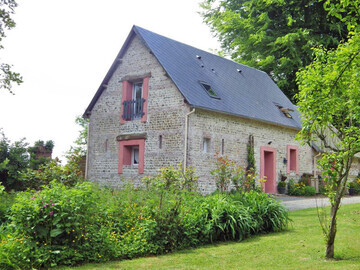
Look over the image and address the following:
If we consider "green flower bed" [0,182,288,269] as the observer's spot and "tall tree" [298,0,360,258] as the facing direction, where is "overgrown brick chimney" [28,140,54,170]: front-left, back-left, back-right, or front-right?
back-left

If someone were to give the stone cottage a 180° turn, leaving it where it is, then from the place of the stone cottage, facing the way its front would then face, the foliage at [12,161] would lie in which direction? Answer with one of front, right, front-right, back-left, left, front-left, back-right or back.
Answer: front-left

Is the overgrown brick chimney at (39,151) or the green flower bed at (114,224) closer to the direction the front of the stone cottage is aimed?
the green flower bed

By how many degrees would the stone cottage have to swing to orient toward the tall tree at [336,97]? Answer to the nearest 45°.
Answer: approximately 45° to its right

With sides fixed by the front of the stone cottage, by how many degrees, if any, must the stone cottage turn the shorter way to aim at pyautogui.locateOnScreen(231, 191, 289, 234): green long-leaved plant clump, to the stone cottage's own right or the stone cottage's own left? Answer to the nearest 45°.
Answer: approximately 45° to the stone cottage's own right

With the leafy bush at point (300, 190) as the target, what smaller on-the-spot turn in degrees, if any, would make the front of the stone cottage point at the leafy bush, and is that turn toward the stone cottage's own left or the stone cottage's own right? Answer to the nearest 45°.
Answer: approximately 90° to the stone cottage's own left

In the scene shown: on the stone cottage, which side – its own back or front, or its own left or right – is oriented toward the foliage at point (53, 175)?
right

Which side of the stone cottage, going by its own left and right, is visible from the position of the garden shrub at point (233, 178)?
front

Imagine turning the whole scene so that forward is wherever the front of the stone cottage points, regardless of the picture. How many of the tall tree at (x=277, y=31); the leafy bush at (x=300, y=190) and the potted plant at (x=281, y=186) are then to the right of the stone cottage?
0

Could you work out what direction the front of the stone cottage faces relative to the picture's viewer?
facing the viewer and to the right of the viewer

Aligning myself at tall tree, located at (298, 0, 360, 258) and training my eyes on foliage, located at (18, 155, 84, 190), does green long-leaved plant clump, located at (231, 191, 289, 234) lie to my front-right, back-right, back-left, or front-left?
front-right

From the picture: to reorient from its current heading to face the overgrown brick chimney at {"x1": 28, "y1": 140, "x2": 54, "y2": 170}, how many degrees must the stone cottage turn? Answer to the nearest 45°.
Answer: approximately 135° to its right
